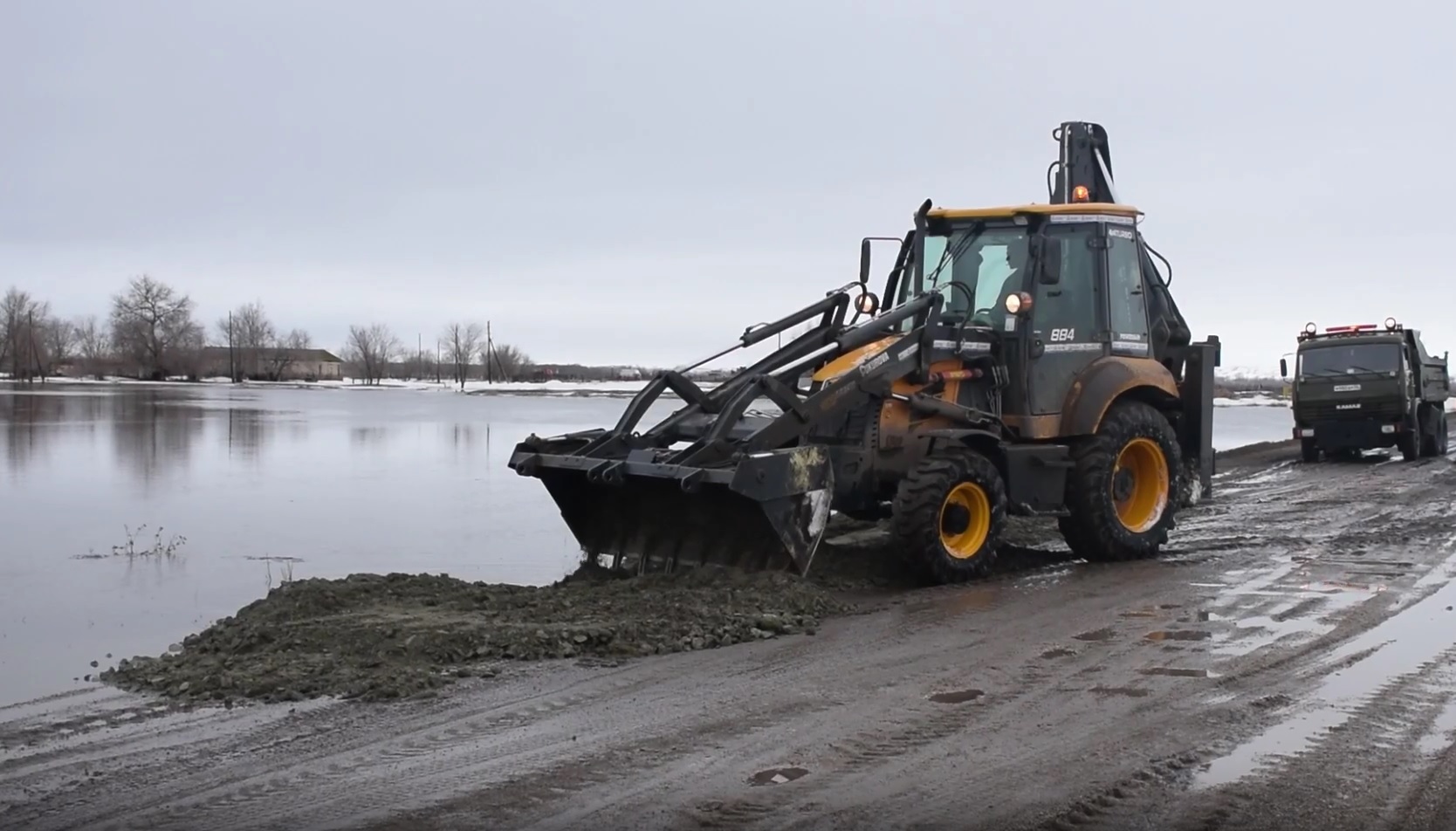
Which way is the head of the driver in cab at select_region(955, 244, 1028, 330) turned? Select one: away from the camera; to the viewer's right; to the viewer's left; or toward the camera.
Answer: to the viewer's left

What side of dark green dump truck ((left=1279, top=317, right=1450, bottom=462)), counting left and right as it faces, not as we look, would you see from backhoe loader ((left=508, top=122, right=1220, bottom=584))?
front

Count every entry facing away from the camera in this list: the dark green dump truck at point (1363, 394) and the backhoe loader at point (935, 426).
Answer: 0

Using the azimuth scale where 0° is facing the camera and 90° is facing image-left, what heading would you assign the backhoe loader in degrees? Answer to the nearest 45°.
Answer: approximately 45°

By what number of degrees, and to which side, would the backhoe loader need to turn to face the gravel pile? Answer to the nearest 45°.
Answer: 0° — it already faces it

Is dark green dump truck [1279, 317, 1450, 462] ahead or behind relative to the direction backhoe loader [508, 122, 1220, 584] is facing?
behind

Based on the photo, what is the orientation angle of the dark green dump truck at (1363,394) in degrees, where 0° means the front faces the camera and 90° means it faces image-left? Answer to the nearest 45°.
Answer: approximately 0°
